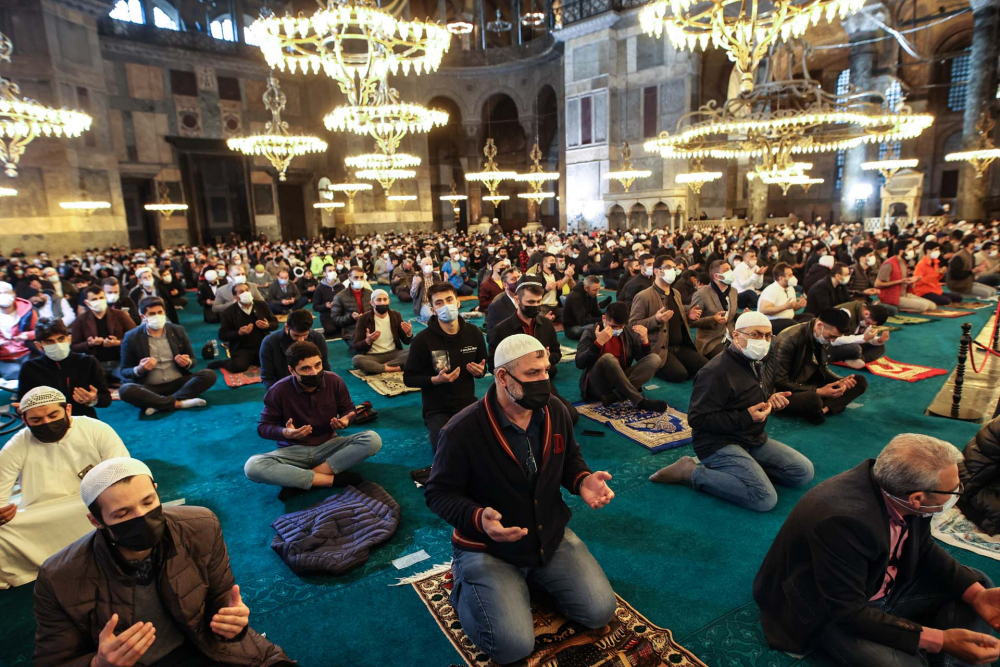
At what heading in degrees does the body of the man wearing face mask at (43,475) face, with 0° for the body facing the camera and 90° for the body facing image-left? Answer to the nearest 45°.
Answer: approximately 0°

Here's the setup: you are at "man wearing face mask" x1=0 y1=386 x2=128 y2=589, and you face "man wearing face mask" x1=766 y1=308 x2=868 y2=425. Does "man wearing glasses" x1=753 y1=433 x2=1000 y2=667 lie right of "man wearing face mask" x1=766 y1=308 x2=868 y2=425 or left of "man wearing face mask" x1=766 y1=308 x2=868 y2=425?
right

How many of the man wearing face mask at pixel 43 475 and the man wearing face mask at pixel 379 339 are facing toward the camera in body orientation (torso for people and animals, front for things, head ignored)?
2

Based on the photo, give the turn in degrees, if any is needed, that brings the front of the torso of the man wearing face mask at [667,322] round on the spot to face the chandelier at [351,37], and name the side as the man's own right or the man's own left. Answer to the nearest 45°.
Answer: approximately 135° to the man's own right

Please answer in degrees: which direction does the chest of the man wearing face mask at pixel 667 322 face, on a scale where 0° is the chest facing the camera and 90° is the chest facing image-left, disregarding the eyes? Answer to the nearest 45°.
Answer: approximately 315°

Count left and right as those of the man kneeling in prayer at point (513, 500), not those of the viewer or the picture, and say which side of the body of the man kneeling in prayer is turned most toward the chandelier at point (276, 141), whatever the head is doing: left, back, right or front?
back
